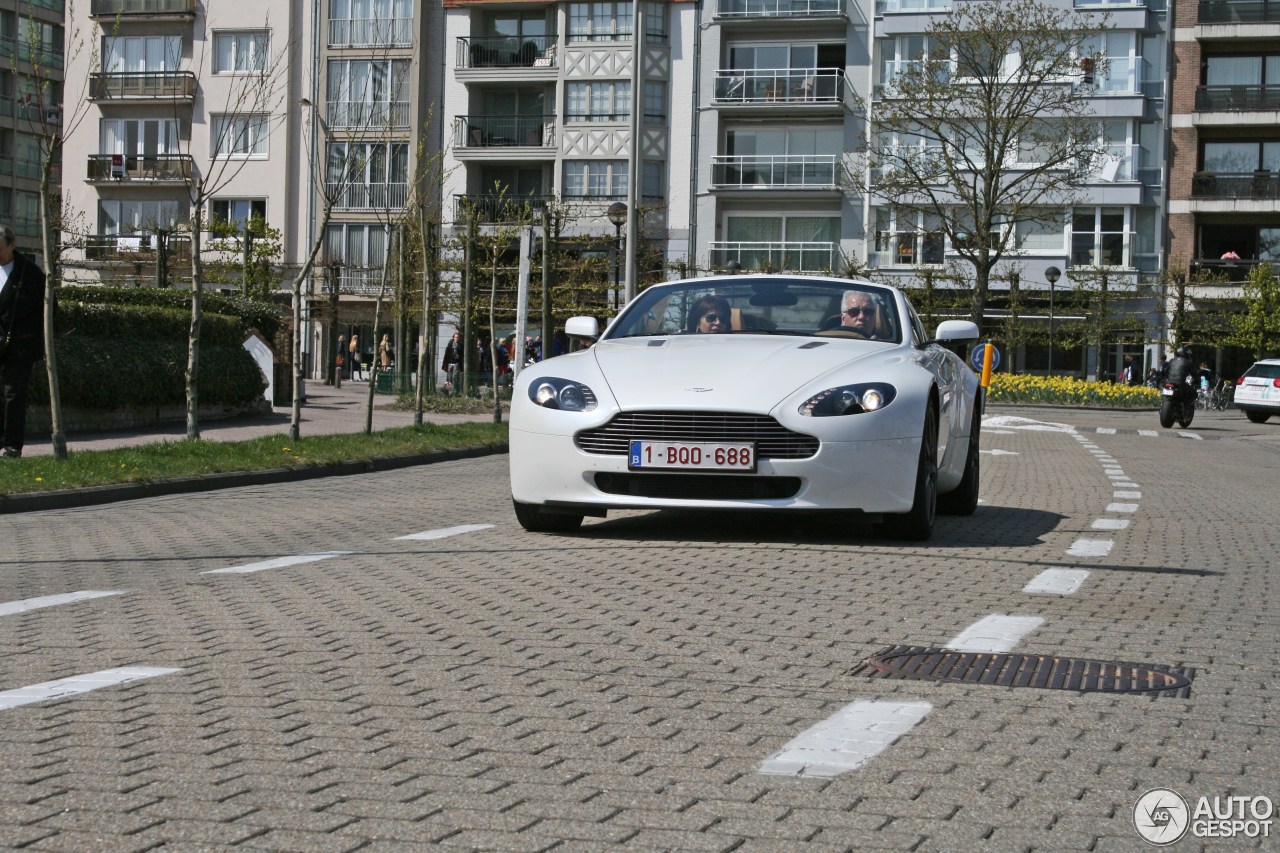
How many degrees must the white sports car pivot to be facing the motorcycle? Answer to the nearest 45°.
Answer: approximately 180°

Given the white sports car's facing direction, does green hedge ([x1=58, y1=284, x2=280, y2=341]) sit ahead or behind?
behind

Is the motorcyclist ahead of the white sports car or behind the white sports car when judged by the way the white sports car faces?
behind

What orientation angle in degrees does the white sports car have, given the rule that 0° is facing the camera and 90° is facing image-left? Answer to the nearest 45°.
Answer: approximately 0°

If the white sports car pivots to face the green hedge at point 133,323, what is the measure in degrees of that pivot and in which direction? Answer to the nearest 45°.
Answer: approximately 135° to its right

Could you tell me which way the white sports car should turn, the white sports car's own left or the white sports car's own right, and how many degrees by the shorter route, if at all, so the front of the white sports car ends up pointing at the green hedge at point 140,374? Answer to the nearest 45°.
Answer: approximately 135° to the white sports car's own right

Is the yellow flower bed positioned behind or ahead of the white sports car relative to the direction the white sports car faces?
behind

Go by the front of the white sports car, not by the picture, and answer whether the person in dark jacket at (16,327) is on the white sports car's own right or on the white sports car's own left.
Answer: on the white sports car's own right
